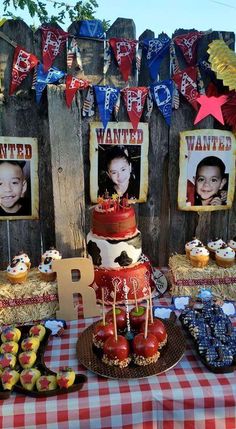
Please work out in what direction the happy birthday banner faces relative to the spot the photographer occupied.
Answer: facing the viewer
